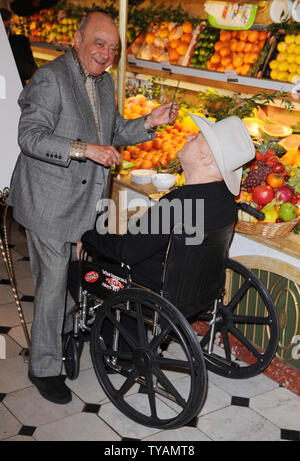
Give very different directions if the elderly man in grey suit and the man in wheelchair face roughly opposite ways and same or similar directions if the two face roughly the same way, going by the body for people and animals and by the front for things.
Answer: very different directions

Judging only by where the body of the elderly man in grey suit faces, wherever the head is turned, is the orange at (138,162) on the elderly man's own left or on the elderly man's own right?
on the elderly man's own left

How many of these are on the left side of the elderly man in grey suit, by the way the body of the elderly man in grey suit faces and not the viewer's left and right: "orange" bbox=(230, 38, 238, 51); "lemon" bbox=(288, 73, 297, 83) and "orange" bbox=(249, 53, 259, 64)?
3

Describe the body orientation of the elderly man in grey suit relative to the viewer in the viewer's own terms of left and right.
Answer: facing the viewer and to the right of the viewer

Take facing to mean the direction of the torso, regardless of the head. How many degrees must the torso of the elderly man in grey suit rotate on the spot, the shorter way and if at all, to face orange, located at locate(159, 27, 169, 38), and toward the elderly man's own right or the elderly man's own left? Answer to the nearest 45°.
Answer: approximately 135° to the elderly man's own left

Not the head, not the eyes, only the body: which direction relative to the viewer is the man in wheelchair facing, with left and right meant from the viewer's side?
facing away from the viewer and to the left of the viewer

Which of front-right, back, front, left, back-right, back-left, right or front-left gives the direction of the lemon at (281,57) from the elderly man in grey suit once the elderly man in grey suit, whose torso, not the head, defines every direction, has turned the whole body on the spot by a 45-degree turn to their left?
front-left

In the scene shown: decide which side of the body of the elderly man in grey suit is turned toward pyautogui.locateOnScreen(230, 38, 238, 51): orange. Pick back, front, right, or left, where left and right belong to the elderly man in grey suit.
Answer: left

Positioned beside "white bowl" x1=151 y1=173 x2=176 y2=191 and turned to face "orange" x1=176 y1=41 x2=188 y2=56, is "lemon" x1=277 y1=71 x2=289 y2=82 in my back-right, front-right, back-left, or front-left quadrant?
front-right

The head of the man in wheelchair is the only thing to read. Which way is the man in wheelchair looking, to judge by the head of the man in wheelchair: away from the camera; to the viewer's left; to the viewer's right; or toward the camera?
to the viewer's left

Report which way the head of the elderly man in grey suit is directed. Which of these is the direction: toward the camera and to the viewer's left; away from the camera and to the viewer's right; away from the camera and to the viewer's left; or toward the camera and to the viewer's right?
toward the camera and to the viewer's right

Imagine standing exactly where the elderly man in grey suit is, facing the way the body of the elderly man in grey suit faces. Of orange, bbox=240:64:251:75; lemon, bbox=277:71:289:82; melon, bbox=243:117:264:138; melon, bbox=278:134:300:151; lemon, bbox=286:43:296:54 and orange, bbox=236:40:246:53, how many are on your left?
6

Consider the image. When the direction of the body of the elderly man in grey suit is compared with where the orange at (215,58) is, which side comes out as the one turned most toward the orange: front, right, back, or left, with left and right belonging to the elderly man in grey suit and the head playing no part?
left

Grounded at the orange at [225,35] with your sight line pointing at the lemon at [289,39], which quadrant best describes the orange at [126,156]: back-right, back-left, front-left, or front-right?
back-right
